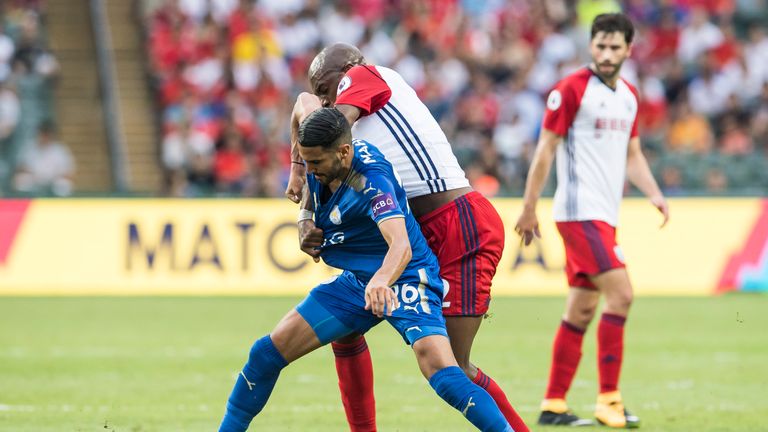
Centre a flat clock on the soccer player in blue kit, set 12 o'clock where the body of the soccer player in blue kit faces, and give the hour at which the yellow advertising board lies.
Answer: The yellow advertising board is roughly at 4 o'clock from the soccer player in blue kit.

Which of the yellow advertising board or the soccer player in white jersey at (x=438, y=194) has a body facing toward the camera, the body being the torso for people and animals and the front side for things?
the yellow advertising board

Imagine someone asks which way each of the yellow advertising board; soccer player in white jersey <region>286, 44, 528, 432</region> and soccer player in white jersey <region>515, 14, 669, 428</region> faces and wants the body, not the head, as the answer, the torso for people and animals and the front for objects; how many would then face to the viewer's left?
1

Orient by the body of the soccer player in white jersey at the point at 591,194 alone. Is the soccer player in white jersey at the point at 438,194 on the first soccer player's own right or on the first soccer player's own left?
on the first soccer player's own right

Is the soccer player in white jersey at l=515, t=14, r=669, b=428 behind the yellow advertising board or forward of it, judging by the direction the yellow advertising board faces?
forward

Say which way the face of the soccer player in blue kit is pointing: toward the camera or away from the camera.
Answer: toward the camera

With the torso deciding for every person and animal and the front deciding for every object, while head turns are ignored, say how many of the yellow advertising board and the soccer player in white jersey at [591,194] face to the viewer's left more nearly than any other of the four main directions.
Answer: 0

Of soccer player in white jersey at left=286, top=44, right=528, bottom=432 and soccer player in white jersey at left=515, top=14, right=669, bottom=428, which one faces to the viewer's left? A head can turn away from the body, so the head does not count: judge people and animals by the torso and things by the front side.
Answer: soccer player in white jersey at left=286, top=44, right=528, bottom=432

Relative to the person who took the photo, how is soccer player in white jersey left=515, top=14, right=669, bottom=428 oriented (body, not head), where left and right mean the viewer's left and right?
facing the viewer and to the right of the viewer

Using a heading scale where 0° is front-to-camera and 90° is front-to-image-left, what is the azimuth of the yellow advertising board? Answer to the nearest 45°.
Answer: approximately 0°

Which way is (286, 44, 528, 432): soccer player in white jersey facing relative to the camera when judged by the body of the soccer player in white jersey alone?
to the viewer's left

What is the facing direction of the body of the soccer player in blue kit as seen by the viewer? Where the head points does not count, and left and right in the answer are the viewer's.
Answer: facing the viewer and to the left of the viewer

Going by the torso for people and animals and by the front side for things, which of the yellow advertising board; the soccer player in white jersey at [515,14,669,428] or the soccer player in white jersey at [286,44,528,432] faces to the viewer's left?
the soccer player in white jersey at [286,44,528,432]
